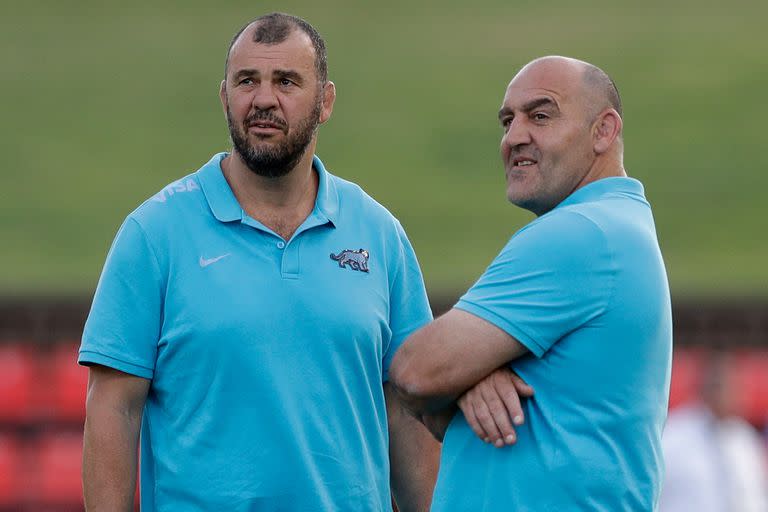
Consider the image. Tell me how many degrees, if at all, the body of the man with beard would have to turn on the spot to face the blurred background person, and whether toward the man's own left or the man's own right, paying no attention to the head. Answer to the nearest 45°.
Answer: approximately 135° to the man's own left

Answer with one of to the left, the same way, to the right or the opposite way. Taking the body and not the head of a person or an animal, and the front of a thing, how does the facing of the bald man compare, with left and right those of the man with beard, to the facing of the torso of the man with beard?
to the right

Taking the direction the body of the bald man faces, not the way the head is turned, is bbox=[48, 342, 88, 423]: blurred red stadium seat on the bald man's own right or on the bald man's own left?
on the bald man's own right

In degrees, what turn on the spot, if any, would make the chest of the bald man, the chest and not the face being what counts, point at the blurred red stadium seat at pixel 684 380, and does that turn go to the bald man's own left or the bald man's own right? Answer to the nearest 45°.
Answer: approximately 90° to the bald man's own right

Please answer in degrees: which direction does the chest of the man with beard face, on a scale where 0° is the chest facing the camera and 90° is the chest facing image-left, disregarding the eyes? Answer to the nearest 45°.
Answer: approximately 0°

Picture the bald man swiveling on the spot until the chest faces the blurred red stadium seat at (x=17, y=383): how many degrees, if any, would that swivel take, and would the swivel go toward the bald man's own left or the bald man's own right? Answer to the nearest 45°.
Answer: approximately 45° to the bald man's own right

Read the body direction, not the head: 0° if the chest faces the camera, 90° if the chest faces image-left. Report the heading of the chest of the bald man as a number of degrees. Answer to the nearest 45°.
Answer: approximately 90°

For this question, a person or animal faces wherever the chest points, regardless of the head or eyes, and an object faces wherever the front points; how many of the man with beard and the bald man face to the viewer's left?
1
